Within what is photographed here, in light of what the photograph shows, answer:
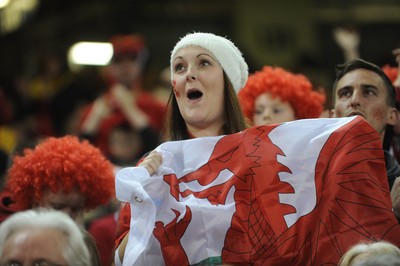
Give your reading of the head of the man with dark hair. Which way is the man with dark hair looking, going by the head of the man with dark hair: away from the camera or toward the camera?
toward the camera

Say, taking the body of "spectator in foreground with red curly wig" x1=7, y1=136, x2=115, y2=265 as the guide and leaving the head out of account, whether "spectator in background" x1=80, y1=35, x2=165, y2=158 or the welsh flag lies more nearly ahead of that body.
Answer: the welsh flag

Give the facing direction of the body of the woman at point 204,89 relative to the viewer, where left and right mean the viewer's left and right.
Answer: facing the viewer and to the left of the viewer

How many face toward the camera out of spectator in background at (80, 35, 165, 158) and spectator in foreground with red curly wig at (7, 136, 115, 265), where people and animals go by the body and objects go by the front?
2

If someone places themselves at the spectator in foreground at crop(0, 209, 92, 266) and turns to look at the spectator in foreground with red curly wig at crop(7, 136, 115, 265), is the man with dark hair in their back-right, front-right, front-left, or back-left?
front-right

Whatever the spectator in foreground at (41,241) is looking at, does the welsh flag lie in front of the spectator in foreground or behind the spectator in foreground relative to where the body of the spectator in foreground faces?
behind

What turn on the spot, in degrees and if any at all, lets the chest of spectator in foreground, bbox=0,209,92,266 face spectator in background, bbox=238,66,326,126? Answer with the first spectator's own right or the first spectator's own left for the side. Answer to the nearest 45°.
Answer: approximately 180°

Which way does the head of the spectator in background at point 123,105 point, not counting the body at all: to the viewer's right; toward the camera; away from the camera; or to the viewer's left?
toward the camera

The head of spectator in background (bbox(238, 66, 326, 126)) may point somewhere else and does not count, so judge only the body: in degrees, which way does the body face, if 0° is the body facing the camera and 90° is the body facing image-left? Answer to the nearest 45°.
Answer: approximately 45°

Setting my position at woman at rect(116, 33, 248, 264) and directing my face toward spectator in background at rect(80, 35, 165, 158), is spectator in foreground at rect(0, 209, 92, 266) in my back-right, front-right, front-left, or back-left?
back-left

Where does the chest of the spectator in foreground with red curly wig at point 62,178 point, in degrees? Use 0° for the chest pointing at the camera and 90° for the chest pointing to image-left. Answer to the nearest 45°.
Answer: approximately 0°

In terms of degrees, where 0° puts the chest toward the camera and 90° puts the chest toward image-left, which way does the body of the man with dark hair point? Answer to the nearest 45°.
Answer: approximately 45°

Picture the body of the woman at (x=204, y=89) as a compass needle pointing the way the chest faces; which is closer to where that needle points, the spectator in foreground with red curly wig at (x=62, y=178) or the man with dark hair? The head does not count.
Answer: the spectator in foreground with red curly wig

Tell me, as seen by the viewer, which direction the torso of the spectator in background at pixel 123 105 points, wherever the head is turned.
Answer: toward the camera
